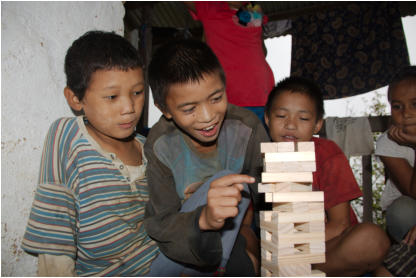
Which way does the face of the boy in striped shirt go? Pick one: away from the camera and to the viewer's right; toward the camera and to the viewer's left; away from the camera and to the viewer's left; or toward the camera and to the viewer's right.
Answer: toward the camera and to the viewer's right

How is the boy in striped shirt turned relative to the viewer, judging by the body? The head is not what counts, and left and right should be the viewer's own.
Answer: facing the viewer and to the right of the viewer

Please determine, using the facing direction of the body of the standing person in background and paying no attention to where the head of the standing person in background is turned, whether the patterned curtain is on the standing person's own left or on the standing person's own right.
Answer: on the standing person's own left

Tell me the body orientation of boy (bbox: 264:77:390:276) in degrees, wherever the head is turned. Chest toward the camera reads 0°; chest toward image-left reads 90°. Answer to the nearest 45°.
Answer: approximately 0°

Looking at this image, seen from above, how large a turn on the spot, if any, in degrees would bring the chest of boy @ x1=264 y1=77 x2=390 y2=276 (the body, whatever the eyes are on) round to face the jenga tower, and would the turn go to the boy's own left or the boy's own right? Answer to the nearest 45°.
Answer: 0° — they already face it

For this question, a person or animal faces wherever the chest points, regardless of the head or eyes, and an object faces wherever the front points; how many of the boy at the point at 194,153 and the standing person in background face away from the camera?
0
